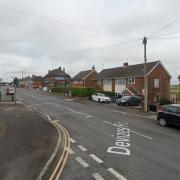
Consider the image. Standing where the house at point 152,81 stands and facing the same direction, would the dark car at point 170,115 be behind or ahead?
ahead

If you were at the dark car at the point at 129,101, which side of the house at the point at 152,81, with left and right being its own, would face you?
front

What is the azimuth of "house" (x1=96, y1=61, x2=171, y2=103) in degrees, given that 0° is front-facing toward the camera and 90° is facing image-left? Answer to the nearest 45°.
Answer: approximately 45°

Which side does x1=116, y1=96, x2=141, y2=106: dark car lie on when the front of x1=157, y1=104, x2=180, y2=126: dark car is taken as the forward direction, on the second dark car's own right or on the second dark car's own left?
on the second dark car's own left

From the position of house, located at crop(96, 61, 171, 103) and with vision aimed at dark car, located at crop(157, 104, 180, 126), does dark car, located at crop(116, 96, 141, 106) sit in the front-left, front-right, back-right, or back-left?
front-right

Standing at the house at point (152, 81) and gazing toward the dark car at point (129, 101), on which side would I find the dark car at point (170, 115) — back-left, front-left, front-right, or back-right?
front-left
